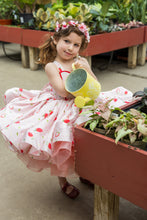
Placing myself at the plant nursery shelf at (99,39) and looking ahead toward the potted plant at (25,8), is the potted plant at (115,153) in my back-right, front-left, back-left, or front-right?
back-left

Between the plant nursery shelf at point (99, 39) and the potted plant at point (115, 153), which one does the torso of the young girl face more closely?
the potted plant

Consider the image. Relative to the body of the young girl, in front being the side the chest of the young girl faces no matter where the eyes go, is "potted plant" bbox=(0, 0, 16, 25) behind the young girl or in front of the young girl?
behind

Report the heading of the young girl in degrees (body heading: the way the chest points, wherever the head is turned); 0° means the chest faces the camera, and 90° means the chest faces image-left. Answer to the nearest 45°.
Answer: approximately 315°

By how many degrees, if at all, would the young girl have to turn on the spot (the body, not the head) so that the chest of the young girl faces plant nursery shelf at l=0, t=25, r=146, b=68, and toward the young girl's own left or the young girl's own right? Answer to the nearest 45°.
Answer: approximately 135° to the young girl's own left

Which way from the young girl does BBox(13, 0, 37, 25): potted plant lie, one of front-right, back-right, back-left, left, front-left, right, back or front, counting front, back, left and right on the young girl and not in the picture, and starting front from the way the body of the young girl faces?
back-left
